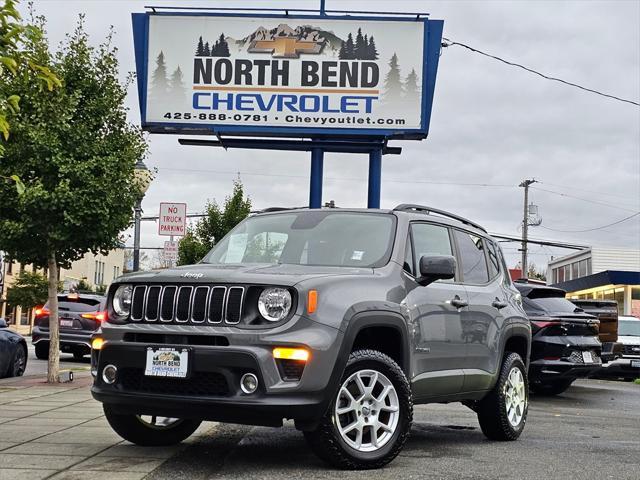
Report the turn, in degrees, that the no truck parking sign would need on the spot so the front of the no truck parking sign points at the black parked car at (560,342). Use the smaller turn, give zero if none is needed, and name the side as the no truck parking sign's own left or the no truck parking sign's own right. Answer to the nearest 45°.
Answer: approximately 45° to the no truck parking sign's own left

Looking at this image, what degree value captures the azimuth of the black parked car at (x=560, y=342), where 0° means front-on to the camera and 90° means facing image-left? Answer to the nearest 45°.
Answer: approximately 135°

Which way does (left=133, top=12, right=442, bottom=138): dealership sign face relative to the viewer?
toward the camera

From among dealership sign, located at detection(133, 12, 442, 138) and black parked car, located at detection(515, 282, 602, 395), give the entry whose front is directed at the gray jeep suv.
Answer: the dealership sign

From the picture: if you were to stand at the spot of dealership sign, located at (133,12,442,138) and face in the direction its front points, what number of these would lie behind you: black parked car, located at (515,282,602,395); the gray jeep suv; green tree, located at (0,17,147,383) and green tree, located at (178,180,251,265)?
1

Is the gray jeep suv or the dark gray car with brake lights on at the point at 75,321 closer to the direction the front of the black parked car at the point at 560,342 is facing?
the dark gray car with brake lights on

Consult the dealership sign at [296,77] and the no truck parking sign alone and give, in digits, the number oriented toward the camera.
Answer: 2

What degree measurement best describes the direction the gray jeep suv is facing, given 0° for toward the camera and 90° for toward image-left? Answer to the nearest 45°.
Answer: approximately 45°

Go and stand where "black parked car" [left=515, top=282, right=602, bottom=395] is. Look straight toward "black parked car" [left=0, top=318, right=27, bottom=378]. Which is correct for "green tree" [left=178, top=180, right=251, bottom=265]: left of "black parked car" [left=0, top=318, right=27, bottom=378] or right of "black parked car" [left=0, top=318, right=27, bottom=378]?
right

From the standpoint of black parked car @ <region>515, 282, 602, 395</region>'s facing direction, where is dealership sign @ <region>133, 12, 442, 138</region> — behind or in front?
in front

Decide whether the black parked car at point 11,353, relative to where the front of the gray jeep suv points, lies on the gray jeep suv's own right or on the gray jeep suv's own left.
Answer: on the gray jeep suv's own right

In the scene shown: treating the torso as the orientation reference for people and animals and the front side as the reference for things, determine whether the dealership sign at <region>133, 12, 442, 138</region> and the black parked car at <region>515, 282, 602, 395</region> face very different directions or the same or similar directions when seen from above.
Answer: very different directions

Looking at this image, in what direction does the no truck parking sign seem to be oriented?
toward the camera

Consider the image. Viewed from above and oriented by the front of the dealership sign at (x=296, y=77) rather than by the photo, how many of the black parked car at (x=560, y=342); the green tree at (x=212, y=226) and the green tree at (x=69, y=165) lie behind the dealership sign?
1

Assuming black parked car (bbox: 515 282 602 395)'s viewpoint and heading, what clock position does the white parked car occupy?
The white parked car is roughly at 2 o'clock from the black parked car.

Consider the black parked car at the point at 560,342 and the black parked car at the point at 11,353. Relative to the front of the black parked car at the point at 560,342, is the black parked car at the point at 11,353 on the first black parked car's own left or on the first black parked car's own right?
on the first black parked car's own left
